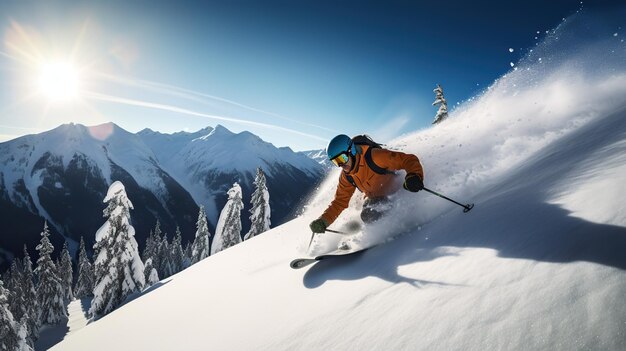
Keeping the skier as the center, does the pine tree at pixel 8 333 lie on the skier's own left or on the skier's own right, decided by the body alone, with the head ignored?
on the skier's own right

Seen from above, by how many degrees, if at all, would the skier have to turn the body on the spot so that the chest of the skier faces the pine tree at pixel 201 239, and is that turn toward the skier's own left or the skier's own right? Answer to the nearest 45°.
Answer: approximately 90° to the skier's own right

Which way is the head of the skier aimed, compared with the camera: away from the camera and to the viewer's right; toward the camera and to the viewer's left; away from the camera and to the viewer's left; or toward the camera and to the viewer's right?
toward the camera and to the viewer's left

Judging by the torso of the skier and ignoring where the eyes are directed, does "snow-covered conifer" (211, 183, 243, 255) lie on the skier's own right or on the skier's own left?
on the skier's own right

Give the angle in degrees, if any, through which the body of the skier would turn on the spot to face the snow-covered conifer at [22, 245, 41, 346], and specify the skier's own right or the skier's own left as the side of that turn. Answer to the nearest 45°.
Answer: approximately 90° to the skier's own right

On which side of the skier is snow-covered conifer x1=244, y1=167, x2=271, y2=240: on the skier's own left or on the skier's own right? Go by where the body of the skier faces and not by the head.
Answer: on the skier's own right

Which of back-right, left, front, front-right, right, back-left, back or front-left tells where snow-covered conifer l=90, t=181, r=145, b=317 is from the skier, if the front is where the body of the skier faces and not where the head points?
right

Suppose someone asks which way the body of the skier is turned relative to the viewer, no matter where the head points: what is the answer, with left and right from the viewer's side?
facing the viewer and to the left of the viewer

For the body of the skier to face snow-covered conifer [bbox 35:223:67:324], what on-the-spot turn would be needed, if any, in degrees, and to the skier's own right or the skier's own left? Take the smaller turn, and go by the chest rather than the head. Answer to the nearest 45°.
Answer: approximately 90° to the skier's own right
